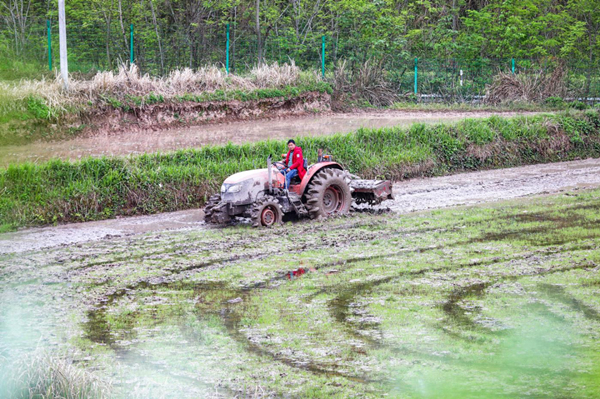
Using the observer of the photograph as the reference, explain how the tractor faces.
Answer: facing the viewer and to the left of the viewer

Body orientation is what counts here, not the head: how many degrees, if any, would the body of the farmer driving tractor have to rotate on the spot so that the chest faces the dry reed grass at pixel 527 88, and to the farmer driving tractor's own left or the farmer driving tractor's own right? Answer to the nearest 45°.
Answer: approximately 180°

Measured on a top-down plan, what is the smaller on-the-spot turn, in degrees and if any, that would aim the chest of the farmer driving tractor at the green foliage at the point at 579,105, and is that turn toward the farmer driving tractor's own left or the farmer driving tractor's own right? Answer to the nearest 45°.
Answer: approximately 180°

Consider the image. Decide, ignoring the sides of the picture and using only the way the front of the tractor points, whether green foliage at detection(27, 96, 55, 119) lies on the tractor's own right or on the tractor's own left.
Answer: on the tractor's own right

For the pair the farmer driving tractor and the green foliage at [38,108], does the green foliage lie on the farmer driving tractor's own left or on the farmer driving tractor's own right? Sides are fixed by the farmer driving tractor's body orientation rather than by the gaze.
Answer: on the farmer driving tractor's own right

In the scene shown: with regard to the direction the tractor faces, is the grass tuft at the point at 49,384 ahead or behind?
ahead

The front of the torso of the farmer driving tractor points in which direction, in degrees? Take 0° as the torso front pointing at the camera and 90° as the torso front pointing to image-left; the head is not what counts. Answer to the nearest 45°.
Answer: approximately 45°

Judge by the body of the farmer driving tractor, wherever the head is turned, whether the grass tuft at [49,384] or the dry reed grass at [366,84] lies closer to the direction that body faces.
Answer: the grass tuft

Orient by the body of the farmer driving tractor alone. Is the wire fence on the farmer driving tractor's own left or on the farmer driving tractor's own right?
on the farmer driving tractor's own right
